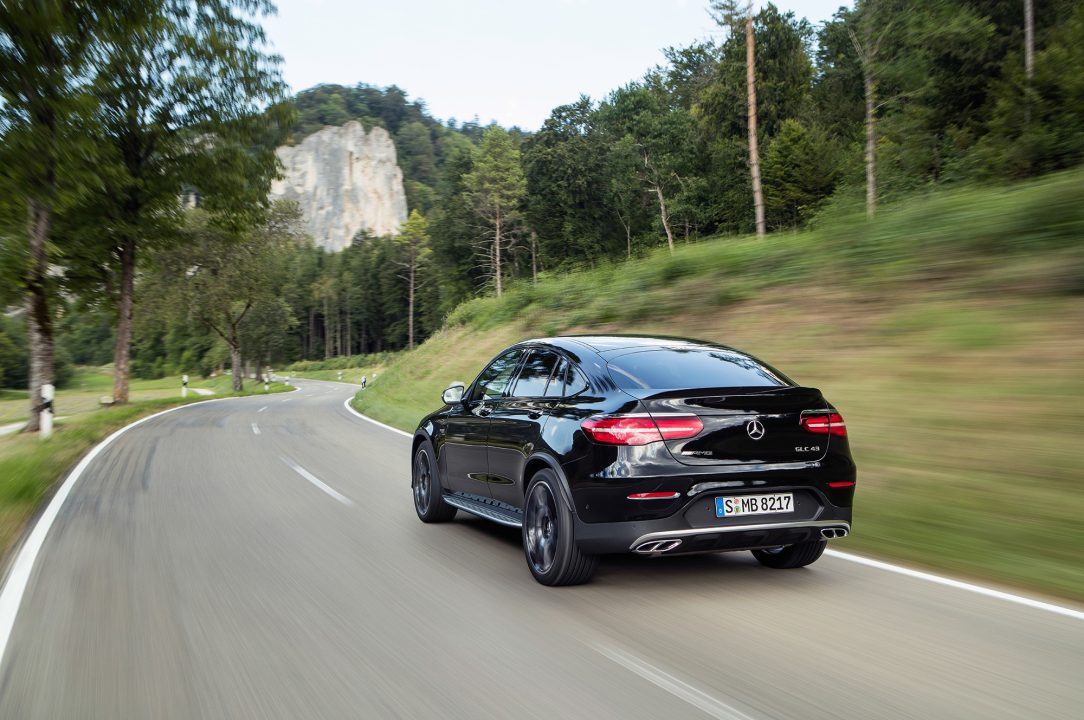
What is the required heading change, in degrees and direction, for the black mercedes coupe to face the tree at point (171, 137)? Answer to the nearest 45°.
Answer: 0° — it already faces it

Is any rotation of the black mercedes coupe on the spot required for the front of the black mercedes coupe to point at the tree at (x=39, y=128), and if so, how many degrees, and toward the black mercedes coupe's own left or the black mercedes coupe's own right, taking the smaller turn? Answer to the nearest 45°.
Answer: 0° — it already faces it

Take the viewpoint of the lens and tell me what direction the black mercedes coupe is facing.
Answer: facing away from the viewer and to the left of the viewer

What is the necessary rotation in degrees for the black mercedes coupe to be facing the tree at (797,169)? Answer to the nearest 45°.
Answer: approximately 45° to its right

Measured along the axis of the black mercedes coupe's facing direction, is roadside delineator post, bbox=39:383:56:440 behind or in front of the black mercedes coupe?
in front

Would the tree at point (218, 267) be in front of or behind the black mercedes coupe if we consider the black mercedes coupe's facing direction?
in front
